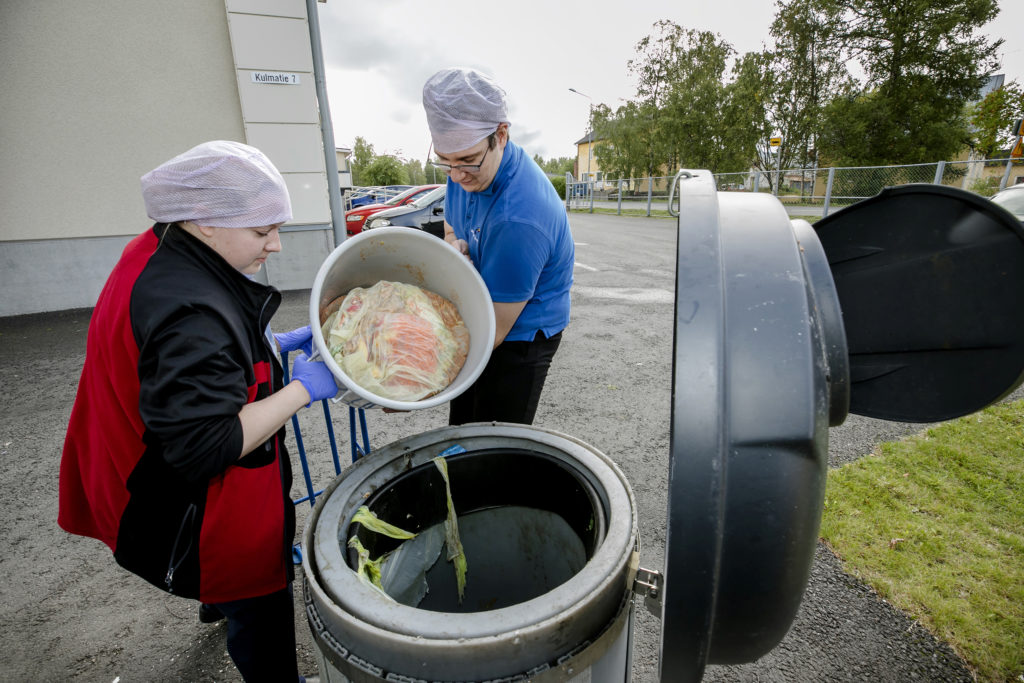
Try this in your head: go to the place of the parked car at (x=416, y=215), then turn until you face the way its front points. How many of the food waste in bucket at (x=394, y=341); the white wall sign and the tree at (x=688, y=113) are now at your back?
1

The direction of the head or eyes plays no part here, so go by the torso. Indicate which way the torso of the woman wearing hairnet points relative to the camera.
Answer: to the viewer's right

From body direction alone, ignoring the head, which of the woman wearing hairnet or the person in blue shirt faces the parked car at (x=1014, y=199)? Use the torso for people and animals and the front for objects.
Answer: the woman wearing hairnet

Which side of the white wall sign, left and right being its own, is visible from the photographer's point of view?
front

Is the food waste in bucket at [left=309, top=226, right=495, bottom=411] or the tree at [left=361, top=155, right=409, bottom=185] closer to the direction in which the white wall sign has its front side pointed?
the food waste in bucket

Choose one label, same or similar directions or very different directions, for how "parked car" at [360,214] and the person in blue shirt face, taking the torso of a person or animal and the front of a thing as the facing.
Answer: same or similar directions

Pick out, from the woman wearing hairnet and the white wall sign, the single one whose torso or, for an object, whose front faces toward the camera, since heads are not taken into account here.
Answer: the white wall sign

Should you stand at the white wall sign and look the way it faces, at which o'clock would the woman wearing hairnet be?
The woman wearing hairnet is roughly at 12 o'clock from the white wall sign.

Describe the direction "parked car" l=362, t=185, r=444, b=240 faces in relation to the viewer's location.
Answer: facing the viewer and to the left of the viewer

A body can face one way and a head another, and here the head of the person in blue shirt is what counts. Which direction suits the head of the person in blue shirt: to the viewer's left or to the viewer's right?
to the viewer's left
